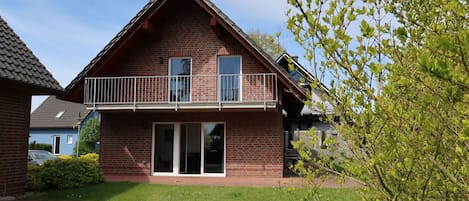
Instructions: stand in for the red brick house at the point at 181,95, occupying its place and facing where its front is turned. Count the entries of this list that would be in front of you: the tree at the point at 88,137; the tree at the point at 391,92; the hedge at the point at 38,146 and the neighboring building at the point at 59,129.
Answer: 1

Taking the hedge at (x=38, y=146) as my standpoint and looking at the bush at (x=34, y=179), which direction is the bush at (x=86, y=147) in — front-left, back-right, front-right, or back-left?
front-left

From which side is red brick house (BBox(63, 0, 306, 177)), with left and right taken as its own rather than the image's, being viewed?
front

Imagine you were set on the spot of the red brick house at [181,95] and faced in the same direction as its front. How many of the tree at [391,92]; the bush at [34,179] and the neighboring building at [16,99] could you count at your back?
0

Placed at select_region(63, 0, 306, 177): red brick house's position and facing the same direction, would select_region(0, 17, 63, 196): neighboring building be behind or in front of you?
in front

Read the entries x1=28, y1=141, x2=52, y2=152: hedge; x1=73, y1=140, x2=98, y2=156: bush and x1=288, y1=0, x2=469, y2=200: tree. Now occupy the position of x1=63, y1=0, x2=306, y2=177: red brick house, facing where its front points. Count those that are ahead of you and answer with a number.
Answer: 1

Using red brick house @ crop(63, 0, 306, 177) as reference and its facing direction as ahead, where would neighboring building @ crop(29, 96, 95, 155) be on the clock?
The neighboring building is roughly at 5 o'clock from the red brick house.

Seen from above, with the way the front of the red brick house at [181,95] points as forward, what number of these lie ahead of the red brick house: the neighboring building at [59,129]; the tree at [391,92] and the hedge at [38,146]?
1

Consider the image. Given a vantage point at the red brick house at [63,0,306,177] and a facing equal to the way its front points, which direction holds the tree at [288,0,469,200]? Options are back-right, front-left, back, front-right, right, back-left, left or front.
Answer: front

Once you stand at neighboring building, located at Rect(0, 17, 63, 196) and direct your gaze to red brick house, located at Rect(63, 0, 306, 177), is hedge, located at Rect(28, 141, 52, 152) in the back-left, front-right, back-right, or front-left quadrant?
front-left

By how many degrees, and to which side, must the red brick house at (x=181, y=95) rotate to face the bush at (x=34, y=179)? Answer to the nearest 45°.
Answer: approximately 45° to its right

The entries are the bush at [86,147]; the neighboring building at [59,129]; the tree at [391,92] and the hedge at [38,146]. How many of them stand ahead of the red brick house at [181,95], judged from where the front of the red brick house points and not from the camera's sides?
1

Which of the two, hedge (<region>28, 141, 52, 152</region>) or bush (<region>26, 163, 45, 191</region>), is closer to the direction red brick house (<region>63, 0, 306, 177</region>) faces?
the bush
